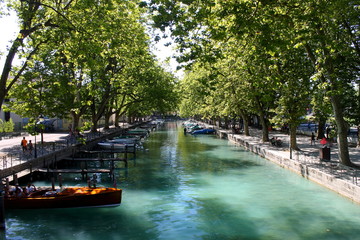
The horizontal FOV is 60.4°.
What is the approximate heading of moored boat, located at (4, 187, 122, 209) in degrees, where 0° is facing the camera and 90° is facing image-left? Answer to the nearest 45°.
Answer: approximately 270°

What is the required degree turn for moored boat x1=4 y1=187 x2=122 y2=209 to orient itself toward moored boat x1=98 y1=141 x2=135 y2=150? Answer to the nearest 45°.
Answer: approximately 90° to its left
